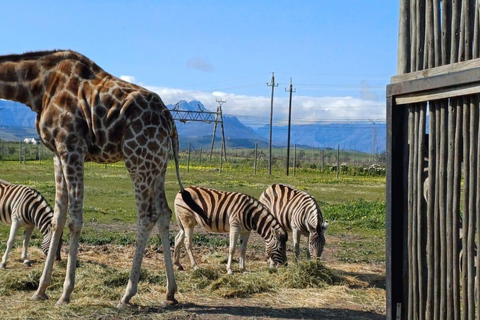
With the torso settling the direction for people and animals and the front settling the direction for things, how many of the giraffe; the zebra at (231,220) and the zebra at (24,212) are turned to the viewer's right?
2

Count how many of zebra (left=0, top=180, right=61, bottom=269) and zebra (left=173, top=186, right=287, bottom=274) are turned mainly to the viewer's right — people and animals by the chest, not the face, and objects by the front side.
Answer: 2

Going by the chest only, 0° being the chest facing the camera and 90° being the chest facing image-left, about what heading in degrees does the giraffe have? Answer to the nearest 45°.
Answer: approximately 90°

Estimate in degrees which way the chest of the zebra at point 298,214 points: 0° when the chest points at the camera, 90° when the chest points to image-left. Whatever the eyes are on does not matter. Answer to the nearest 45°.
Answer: approximately 315°

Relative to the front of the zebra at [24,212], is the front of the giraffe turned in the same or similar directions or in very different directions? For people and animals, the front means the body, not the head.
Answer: very different directions

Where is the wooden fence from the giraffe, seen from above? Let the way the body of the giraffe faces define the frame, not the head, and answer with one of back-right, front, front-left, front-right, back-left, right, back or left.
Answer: back-left

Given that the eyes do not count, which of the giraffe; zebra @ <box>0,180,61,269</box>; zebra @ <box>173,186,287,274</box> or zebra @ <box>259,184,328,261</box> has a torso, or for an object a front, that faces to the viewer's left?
the giraffe

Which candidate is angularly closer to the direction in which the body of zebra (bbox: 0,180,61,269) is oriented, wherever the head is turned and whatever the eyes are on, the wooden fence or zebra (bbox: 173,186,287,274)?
the zebra

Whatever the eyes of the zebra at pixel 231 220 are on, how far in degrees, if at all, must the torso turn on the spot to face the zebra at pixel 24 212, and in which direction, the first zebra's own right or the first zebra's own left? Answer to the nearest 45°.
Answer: approximately 180°

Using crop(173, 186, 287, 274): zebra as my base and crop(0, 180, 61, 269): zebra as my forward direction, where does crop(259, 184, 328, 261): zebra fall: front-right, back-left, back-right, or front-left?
back-right

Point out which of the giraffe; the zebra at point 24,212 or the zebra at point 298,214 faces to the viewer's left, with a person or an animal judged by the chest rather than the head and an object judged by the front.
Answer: the giraffe

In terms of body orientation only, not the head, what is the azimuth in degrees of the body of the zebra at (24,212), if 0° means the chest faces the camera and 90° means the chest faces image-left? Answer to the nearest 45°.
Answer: approximately 270°

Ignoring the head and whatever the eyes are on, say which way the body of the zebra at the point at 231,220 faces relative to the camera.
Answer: to the viewer's right
